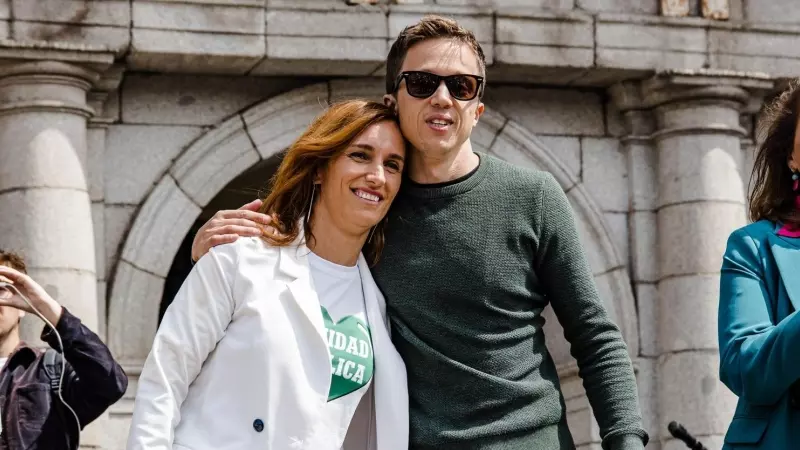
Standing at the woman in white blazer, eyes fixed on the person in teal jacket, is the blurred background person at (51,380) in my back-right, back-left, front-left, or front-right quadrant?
back-left

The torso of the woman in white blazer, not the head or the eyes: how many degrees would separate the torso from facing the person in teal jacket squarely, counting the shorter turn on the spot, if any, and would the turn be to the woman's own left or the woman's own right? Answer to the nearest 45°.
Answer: approximately 45° to the woman's own left

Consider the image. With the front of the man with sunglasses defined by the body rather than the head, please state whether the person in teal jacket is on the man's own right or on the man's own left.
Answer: on the man's own left

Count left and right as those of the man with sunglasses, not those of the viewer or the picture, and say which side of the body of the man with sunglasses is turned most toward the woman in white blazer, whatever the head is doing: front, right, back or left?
right

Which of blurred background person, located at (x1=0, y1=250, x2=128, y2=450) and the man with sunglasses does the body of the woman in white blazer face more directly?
the man with sunglasses

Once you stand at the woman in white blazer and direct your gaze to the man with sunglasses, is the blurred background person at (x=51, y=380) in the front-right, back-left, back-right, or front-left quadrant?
back-left

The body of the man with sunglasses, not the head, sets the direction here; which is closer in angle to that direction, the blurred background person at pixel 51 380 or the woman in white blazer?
the woman in white blazer

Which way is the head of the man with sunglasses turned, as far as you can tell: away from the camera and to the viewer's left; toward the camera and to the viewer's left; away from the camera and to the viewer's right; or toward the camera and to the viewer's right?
toward the camera and to the viewer's right

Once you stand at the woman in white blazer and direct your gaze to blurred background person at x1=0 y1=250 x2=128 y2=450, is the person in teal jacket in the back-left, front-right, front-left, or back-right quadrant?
back-right
